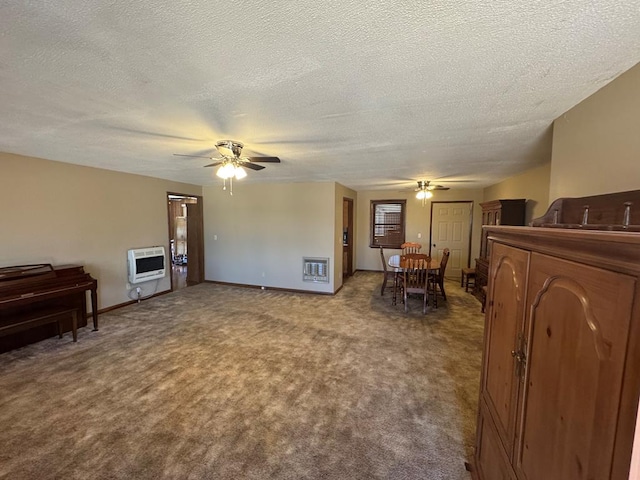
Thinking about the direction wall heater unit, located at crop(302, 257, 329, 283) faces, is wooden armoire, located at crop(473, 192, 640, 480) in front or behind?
in front

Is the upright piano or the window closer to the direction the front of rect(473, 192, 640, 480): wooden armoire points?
the upright piano

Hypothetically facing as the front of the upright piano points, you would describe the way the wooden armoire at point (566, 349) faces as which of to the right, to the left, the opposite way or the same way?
the opposite way

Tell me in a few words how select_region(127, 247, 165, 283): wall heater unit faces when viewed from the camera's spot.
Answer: facing the viewer and to the right of the viewer

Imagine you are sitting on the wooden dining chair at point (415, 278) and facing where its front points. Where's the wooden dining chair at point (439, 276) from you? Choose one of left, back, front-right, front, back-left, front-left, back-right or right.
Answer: front-right

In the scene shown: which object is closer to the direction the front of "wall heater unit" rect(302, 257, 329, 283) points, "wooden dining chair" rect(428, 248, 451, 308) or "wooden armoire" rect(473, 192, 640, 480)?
the wooden armoire

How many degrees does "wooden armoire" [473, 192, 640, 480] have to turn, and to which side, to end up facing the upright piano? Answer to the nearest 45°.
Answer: approximately 45° to its right

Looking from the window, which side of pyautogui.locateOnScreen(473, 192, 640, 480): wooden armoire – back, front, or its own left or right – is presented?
right

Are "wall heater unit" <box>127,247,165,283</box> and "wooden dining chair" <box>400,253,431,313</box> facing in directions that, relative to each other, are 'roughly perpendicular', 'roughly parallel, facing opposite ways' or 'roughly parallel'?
roughly perpendicular

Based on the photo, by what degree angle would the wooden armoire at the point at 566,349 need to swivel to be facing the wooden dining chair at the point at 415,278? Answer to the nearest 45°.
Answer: approximately 90° to its right

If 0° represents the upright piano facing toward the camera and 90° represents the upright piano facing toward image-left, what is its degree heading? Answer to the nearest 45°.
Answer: approximately 315°

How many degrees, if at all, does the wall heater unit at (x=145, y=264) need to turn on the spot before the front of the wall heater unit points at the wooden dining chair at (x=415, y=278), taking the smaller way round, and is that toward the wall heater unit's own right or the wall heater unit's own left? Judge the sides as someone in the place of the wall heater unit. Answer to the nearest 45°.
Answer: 0° — it already faces it

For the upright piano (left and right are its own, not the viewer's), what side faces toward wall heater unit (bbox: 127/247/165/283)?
left

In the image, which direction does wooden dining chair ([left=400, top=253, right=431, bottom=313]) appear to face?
away from the camera

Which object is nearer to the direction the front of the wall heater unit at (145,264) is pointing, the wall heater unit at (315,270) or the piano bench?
the wall heater unit

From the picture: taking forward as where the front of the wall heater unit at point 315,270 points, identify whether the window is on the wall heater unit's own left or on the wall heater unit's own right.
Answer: on the wall heater unit's own left

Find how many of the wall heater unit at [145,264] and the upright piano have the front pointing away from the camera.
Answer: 0
